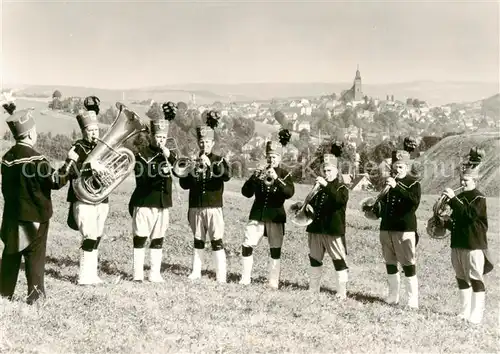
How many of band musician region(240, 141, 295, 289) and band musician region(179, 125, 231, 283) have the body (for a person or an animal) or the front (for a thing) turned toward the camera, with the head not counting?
2

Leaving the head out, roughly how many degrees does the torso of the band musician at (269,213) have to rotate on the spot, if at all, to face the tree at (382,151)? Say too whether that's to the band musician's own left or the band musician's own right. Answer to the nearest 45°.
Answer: approximately 180°

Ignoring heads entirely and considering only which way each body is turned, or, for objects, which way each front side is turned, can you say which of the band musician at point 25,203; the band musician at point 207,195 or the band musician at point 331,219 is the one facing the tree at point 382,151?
the band musician at point 25,203

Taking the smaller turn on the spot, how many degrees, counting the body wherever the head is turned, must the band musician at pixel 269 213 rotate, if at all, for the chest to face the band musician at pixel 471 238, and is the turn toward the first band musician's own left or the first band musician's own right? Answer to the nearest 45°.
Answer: approximately 45° to the first band musician's own left

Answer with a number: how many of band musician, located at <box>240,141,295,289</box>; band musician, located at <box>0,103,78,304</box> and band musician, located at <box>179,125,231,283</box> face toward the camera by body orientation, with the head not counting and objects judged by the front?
2

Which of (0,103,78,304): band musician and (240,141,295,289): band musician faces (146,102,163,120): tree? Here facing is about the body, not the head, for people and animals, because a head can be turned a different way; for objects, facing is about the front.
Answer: (0,103,78,304): band musician

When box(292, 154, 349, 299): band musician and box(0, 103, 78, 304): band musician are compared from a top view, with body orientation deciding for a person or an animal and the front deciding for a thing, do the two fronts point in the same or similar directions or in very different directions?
very different directions

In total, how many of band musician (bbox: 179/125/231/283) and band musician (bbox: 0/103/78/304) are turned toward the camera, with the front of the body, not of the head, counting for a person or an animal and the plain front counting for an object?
1

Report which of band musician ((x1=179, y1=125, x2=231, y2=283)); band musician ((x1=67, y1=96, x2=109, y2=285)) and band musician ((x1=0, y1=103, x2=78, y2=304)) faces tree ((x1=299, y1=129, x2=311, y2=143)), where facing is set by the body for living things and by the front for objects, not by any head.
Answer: band musician ((x1=0, y1=103, x2=78, y2=304))

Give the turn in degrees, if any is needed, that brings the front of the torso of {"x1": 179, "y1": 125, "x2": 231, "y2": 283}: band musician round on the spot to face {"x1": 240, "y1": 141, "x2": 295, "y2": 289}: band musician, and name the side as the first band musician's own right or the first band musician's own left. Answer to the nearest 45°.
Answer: approximately 90° to the first band musician's own left

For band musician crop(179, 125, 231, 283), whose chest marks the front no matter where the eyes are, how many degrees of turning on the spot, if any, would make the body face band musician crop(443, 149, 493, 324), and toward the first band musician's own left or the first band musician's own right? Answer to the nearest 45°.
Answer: approximately 45° to the first band musician's own left
